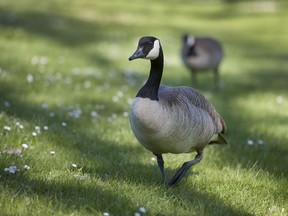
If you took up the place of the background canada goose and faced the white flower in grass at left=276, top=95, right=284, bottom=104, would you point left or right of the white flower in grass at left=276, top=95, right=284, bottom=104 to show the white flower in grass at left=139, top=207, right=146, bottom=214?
right

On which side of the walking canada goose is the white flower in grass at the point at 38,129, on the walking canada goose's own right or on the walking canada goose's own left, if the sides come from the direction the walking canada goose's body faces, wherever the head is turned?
on the walking canada goose's own right

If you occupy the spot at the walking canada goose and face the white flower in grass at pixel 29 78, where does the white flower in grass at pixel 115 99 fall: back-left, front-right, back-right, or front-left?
front-right

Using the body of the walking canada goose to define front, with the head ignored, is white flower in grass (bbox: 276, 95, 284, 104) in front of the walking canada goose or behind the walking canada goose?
behind

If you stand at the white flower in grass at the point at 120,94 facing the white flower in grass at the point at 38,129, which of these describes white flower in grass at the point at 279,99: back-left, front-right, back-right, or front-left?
back-left

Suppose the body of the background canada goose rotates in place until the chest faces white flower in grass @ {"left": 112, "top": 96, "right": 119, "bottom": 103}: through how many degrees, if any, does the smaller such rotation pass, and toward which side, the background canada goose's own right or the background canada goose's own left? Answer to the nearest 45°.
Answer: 0° — it already faces it

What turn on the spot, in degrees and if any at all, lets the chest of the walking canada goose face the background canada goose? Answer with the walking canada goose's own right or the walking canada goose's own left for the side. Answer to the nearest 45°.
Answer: approximately 135° to the walking canada goose's own right

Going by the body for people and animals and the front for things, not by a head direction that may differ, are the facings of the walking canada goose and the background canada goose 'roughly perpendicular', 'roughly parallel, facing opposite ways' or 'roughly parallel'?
roughly parallel

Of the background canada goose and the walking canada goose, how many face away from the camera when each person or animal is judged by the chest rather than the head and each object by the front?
0

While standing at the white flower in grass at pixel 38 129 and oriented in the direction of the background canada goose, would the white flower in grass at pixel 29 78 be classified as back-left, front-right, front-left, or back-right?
front-left

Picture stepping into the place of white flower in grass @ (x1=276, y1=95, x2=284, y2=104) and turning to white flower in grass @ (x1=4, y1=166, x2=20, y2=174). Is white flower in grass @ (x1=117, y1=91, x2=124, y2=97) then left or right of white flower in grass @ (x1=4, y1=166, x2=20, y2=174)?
right

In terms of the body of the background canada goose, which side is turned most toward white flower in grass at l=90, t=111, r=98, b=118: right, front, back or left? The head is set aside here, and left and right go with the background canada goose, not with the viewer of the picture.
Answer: front

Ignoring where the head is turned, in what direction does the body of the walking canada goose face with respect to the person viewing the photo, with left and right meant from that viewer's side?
facing the viewer and to the left of the viewer

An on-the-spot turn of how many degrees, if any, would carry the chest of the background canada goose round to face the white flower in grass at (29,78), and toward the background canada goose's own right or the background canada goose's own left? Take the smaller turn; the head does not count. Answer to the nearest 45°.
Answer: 0° — it already faces it

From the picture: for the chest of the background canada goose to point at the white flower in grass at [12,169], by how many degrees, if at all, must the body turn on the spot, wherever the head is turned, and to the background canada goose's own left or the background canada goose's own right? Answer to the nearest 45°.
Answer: approximately 45° to the background canada goose's own left

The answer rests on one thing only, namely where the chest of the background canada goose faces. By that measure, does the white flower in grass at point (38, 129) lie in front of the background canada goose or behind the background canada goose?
in front

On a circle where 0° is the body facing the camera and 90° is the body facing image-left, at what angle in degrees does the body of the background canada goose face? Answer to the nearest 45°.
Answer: approximately 45°
